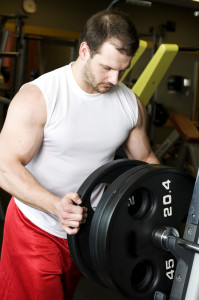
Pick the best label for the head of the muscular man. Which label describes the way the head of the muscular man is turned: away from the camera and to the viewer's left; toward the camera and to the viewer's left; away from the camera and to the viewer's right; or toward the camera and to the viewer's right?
toward the camera and to the viewer's right

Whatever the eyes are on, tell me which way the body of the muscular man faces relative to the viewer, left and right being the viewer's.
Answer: facing the viewer and to the right of the viewer

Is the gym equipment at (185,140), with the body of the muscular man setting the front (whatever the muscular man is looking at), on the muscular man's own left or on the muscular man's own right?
on the muscular man's own left
